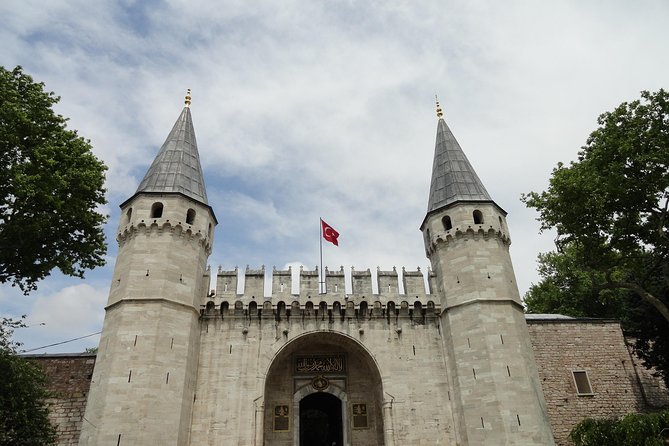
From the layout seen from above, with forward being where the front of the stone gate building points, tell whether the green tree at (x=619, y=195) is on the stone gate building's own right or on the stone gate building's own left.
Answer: on the stone gate building's own left

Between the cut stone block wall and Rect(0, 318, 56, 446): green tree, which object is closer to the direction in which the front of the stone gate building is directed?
the green tree

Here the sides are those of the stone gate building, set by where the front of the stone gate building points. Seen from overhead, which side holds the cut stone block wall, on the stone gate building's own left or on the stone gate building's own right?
on the stone gate building's own left

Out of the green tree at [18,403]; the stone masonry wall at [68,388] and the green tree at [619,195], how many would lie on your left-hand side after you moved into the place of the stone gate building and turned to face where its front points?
1

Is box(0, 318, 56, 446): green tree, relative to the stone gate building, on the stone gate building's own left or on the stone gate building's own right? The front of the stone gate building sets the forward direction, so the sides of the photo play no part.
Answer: on the stone gate building's own right

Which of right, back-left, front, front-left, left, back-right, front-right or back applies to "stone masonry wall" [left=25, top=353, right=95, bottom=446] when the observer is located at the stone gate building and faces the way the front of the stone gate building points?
right

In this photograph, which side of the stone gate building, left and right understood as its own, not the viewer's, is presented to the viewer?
front
